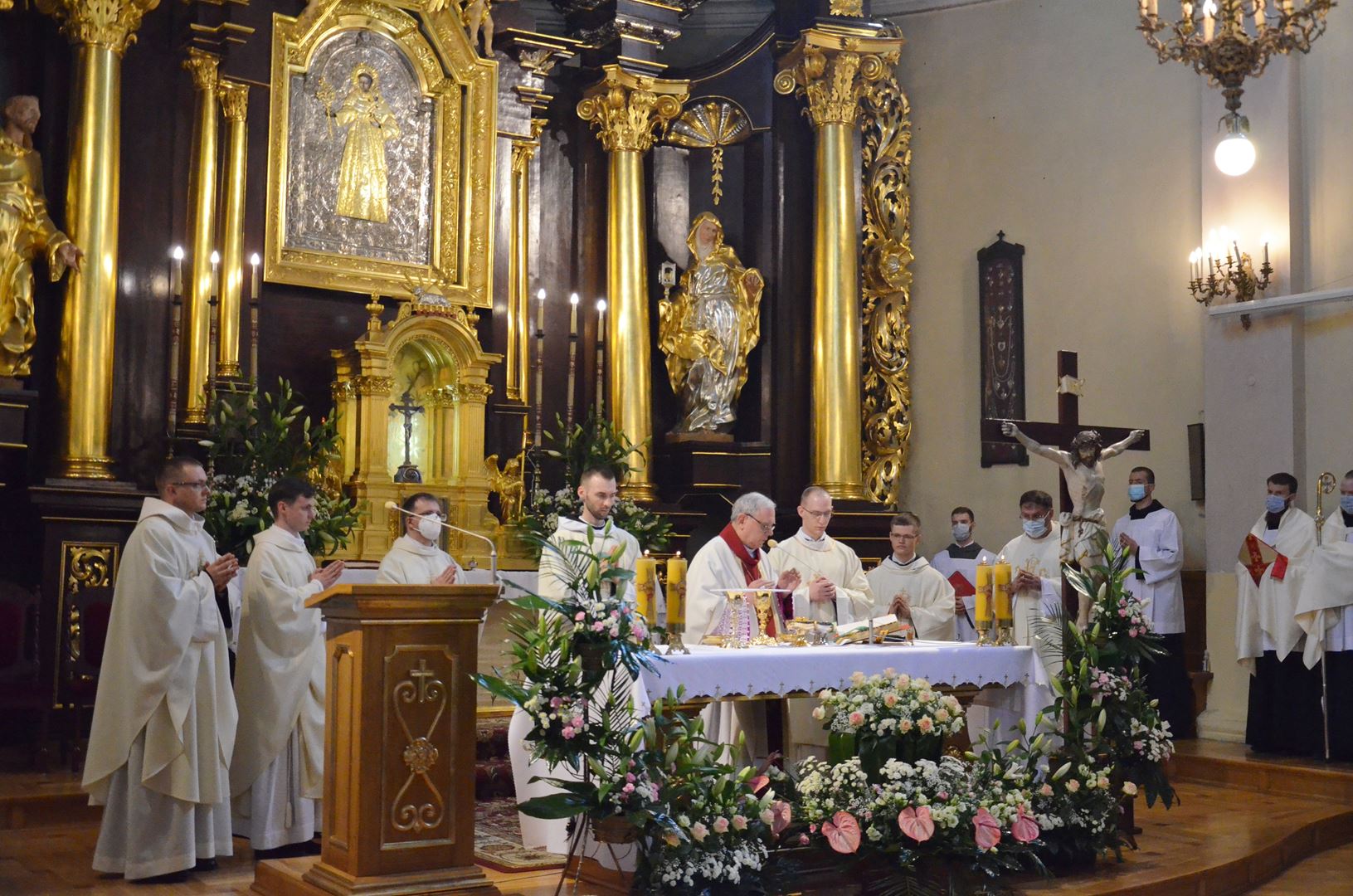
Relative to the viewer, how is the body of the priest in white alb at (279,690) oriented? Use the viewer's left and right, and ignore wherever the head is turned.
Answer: facing to the right of the viewer

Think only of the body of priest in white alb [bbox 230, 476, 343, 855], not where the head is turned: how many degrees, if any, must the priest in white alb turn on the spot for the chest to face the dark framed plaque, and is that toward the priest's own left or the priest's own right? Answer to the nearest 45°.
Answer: approximately 45° to the priest's own left

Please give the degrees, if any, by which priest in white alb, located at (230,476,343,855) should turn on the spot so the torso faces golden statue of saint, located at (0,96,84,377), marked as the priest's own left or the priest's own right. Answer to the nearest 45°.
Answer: approximately 135° to the priest's own left

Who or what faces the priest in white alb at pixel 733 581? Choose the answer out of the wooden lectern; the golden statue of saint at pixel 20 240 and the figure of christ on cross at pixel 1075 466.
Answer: the golden statue of saint

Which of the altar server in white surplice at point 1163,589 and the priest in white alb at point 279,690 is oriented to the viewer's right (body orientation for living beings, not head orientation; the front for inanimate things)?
the priest in white alb

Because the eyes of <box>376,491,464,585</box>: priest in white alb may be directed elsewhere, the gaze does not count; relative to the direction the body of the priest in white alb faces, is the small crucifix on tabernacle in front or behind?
behind

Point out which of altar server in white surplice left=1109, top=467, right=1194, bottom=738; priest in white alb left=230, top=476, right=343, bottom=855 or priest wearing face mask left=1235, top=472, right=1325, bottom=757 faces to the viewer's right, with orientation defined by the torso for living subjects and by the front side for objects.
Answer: the priest in white alb

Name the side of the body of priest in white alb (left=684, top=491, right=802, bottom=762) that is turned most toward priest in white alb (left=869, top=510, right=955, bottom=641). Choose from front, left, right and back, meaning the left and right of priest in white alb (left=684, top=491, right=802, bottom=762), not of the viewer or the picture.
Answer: left

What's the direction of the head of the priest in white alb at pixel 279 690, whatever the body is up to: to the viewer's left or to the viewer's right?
to the viewer's right
